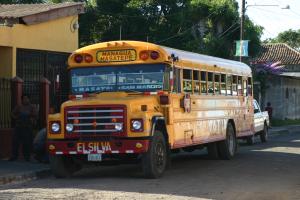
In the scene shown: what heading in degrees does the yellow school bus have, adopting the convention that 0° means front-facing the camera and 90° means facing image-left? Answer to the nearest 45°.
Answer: approximately 45°

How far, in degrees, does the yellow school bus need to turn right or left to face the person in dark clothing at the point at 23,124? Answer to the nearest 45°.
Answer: approximately 90° to its right

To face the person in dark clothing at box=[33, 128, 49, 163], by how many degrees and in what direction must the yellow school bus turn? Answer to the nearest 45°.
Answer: approximately 90° to its right

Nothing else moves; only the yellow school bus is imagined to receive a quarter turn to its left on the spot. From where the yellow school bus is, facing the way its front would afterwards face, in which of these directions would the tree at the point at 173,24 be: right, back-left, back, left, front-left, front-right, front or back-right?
back-left

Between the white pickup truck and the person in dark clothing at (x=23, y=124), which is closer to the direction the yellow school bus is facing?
the person in dark clothing
